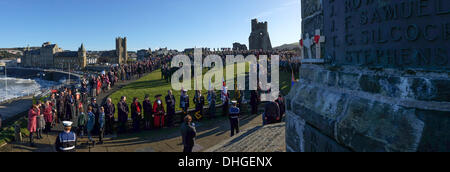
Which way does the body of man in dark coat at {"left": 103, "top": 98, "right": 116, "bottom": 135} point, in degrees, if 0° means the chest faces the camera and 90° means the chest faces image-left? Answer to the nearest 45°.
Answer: approximately 315°

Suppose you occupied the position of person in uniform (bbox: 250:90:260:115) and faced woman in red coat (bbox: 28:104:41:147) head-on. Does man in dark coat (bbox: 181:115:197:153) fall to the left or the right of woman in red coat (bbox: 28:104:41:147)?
left

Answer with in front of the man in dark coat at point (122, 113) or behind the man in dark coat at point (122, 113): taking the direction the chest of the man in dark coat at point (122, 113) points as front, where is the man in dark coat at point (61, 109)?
behind

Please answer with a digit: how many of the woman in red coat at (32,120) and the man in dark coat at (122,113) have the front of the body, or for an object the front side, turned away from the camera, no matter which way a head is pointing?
0
